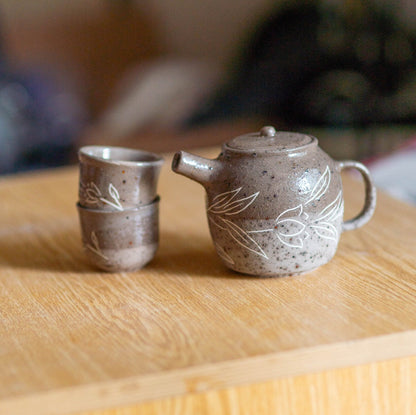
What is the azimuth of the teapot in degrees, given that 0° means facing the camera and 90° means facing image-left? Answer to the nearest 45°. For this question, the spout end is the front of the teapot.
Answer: approximately 90°
